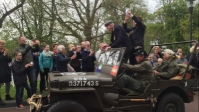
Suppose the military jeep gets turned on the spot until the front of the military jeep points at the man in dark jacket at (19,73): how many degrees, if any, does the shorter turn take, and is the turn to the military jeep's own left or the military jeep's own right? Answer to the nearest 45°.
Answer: approximately 45° to the military jeep's own right

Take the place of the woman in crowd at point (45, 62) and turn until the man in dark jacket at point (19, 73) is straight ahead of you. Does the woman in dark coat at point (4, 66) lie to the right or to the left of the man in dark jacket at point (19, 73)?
right

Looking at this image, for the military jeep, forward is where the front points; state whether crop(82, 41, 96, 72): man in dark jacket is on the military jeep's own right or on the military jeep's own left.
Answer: on the military jeep's own right

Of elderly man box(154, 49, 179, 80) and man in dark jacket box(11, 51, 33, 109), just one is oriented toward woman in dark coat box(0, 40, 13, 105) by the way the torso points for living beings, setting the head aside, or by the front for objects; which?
the elderly man

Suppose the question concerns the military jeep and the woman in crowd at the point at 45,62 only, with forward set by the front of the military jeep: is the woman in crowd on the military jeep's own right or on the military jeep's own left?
on the military jeep's own right

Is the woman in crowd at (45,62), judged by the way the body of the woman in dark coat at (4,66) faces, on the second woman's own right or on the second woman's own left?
on the second woman's own left

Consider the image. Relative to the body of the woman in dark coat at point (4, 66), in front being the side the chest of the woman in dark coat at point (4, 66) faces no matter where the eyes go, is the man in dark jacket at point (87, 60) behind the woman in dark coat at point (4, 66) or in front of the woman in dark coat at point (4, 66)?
in front

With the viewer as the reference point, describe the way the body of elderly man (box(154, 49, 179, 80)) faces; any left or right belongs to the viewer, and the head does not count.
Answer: facing to the left of the viewer

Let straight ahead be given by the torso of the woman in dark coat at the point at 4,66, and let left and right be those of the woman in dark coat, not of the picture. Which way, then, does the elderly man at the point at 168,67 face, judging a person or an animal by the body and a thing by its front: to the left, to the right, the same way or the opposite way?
the opposite way

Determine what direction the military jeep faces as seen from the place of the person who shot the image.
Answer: facing to the left of the viewer
